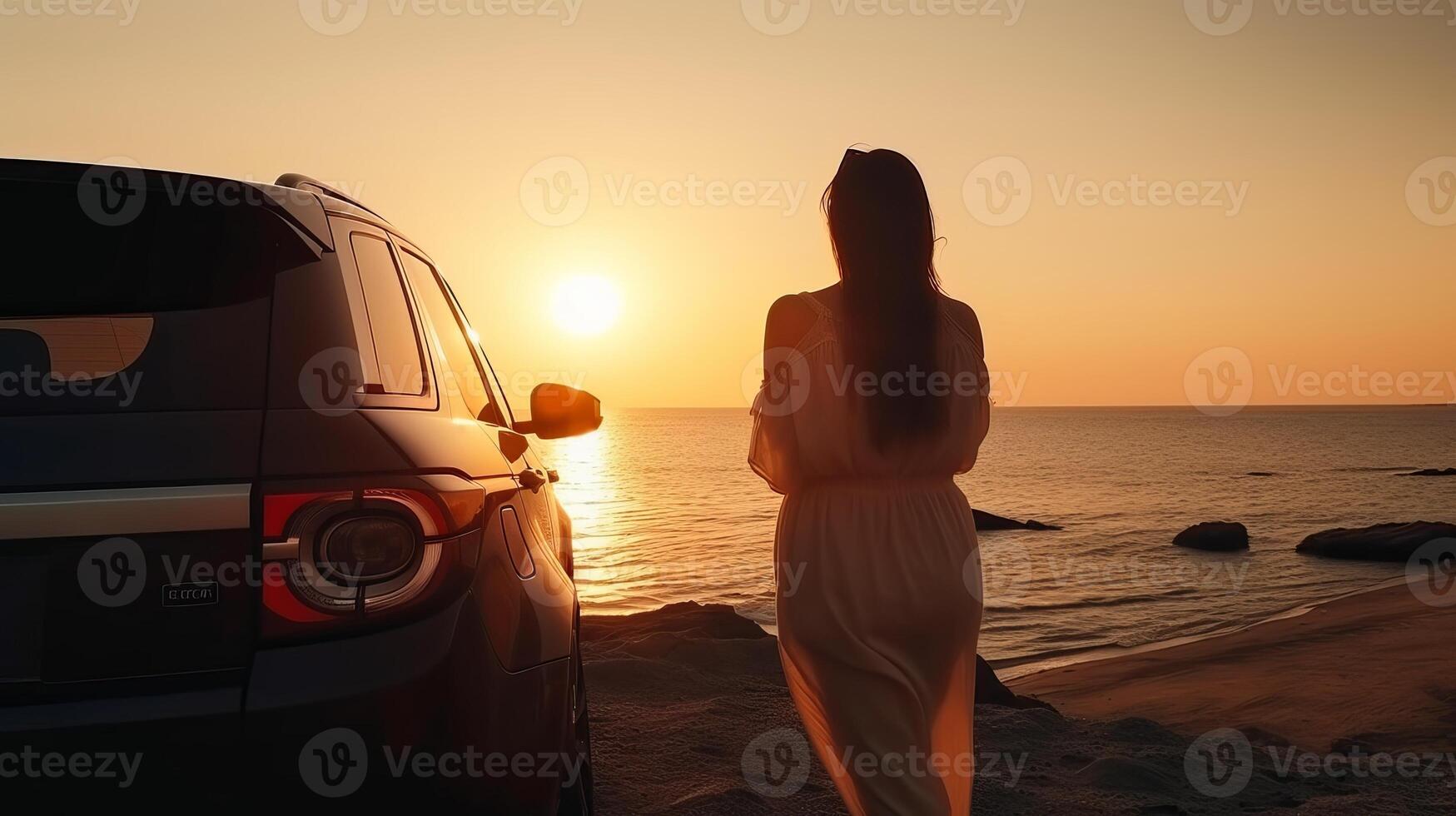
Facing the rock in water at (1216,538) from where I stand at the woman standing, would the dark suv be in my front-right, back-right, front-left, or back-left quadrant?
back-left

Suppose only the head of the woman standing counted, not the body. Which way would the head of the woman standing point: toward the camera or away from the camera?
away from the camera

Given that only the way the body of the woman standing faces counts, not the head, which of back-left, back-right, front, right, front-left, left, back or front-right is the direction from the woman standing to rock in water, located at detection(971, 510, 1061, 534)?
front

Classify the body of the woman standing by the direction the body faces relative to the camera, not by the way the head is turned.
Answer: away from the camera

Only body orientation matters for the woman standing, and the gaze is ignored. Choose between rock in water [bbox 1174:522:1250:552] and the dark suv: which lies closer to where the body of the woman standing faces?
the rock in water

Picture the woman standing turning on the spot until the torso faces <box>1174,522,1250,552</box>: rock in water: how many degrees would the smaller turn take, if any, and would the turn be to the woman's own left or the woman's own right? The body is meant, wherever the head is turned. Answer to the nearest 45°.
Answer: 0° — they already face it

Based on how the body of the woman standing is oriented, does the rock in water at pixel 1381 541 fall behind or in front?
in front
